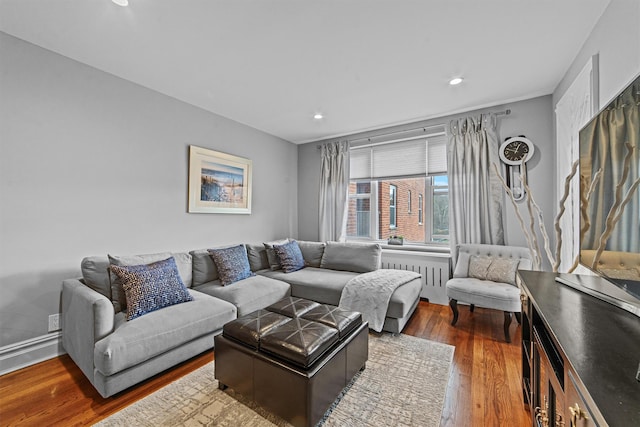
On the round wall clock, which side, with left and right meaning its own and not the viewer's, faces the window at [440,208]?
right

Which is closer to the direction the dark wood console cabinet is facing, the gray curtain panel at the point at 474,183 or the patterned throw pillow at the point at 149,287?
the patterned throw pillow

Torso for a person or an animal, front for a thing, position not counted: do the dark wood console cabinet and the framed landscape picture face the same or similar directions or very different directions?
very different directions

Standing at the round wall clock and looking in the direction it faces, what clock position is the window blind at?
The window blind is roughly at 3 o'clock from the round wall clock.

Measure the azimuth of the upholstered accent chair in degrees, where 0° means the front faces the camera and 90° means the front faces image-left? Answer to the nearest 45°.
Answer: approximately 45°

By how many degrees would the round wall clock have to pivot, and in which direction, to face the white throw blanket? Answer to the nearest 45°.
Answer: approximately 45° to its right

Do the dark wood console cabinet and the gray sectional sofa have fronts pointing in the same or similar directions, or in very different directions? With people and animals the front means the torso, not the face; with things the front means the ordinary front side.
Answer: very different directions

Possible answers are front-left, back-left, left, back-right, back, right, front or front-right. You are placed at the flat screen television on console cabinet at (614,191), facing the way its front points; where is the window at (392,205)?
front-right

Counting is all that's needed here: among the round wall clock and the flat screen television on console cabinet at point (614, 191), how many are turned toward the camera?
1

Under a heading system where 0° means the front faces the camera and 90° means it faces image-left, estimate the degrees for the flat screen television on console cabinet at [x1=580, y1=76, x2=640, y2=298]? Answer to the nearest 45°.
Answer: approximately 90°

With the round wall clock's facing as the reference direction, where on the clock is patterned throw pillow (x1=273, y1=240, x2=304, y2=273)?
The patterned throw pillow is roughly at 2 o'clock from the round wall clock.

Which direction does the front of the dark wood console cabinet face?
to the viewer's left
